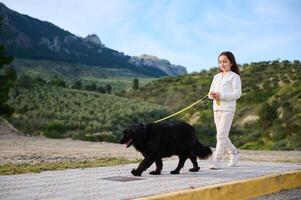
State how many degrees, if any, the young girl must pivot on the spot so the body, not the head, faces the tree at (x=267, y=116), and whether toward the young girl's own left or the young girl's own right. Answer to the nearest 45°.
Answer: approximately 135° to the young girl's own right

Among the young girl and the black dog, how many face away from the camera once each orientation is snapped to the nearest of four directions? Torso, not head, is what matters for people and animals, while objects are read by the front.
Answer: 0

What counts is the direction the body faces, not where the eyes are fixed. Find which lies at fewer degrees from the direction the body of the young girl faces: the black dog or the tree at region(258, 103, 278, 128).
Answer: the black dog

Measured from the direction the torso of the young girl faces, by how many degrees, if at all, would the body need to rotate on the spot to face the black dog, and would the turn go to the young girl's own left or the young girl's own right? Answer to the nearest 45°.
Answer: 0° — they already face it

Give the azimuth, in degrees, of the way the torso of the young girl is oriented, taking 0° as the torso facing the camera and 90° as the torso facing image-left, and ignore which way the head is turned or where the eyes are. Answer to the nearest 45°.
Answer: approximately 45°

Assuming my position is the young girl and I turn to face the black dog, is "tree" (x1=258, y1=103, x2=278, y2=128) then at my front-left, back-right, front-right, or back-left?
back-right

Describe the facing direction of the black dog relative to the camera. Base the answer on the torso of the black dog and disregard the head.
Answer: to the viewer's left

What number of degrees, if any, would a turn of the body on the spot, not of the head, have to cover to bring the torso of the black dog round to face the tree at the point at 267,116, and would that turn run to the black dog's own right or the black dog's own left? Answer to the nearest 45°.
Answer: approximately 90° to the black dog's own right
